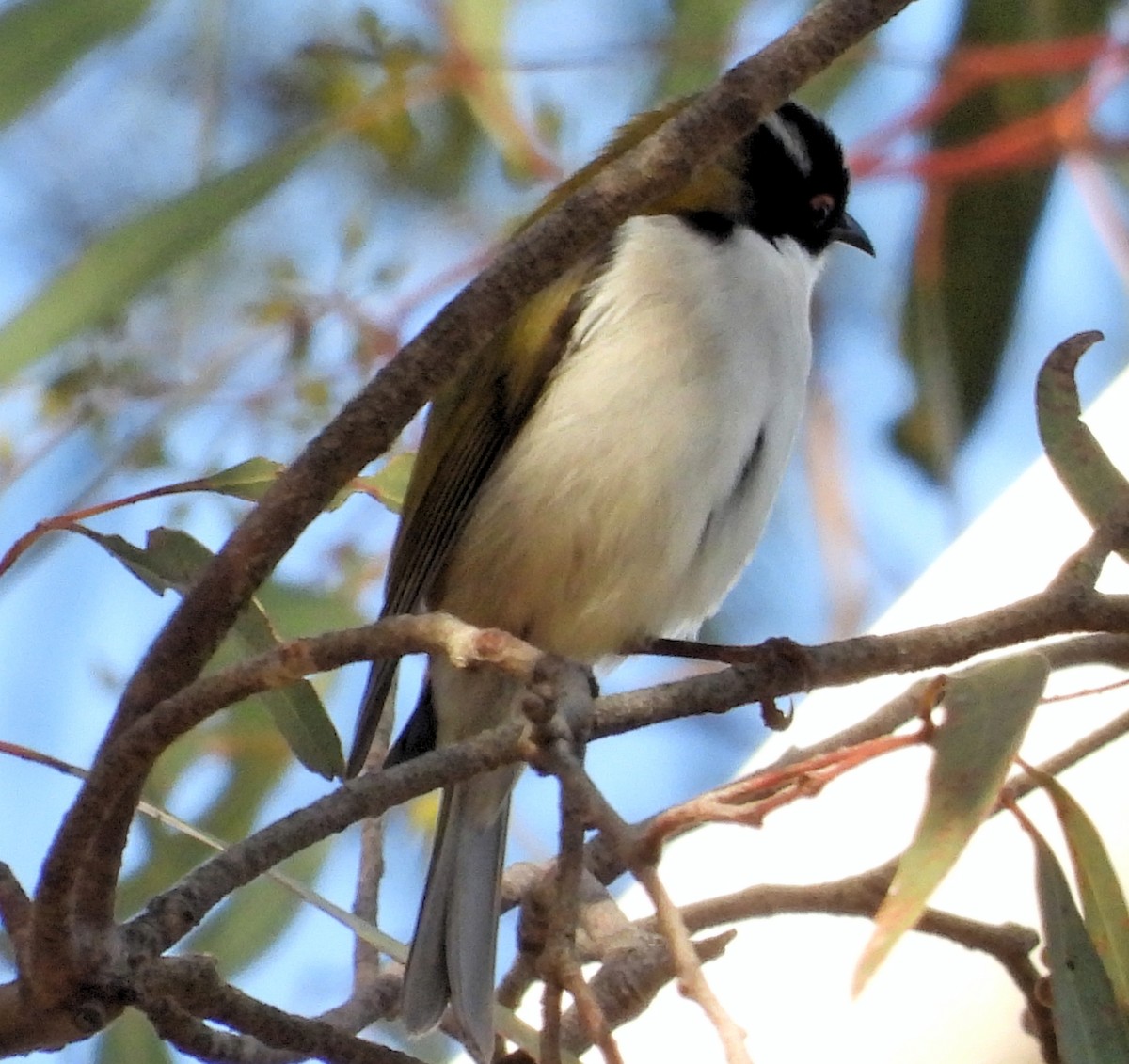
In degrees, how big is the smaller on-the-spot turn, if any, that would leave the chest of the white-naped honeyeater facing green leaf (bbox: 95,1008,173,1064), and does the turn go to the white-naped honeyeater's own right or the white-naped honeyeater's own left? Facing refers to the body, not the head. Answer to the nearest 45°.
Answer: approximately 135° to the white-naped honeyeater's own right

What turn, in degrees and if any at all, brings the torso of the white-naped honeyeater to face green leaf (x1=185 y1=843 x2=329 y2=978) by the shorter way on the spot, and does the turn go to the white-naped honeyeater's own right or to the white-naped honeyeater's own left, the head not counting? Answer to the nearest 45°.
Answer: approximately 180°

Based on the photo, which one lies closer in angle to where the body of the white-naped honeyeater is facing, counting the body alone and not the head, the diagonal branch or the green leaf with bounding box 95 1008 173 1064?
the diagonal branch

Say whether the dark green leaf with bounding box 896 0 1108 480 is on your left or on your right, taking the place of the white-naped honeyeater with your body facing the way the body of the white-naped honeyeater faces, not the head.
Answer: on your left

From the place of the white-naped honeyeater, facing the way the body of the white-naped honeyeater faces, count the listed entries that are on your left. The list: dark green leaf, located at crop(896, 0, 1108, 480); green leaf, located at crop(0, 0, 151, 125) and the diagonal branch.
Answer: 1

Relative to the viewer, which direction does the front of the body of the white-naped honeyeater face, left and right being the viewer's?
facing the viewer and to the right of the viewer

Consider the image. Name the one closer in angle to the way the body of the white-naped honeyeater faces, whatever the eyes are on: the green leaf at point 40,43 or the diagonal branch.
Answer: the diagonal branch
